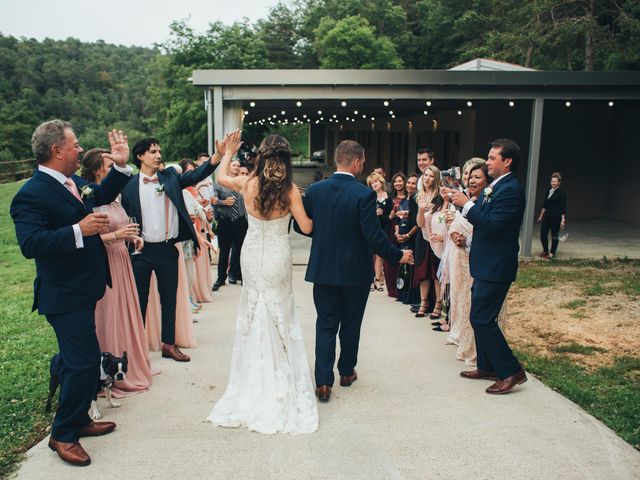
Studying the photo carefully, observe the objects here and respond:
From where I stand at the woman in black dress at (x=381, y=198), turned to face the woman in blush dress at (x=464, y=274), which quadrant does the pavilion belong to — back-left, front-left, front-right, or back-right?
back-left

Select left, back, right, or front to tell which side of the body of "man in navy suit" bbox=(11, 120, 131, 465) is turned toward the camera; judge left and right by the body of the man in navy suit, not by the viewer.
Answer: right

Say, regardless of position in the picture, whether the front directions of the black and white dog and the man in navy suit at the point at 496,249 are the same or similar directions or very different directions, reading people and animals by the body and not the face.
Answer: very different directions

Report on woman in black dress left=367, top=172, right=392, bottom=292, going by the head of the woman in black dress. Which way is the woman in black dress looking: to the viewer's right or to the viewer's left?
to the viewer's left

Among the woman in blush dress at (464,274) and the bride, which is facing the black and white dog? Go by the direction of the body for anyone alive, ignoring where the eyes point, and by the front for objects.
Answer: the woman in blush dress

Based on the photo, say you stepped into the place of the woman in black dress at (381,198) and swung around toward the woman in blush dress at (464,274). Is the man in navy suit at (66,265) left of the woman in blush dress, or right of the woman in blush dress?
right

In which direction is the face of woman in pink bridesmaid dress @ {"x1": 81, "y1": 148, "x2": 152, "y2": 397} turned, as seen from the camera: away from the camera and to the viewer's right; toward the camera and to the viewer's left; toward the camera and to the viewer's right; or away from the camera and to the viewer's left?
away from the camera and to the viewer's right

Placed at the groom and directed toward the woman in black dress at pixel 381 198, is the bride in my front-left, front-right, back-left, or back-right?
back-left

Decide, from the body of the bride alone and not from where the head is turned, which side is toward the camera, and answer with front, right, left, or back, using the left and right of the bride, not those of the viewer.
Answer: back

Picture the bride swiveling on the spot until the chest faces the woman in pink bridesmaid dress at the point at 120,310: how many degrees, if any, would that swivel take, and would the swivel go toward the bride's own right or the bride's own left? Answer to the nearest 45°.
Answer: approximately 45° to the bride's own left

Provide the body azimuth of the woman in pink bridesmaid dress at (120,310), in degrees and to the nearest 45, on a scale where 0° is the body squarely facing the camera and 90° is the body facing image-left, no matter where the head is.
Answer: approximately 270°
